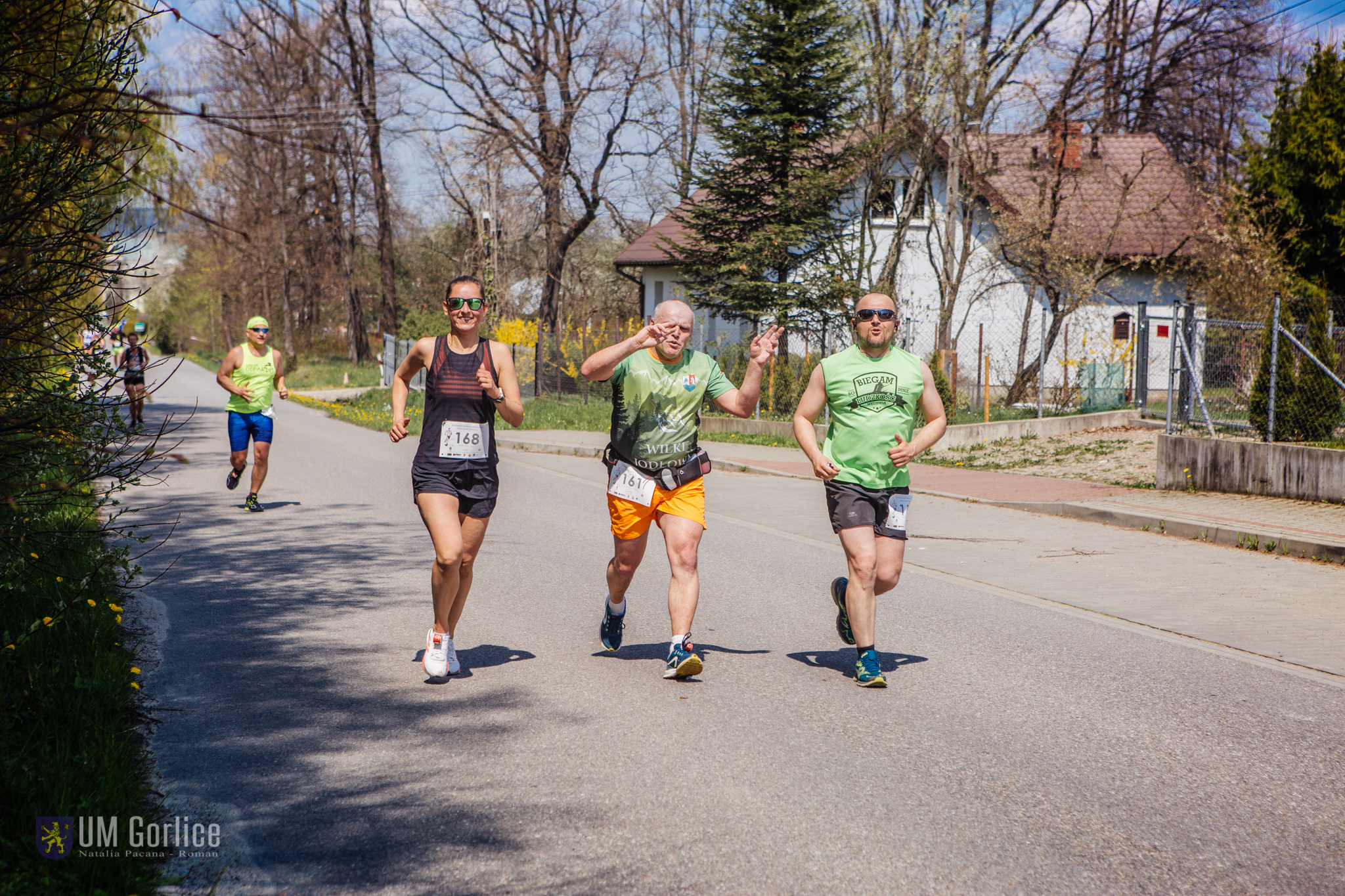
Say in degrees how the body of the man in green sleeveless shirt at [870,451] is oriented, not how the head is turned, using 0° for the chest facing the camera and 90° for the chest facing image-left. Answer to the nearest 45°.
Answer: approximately 0°

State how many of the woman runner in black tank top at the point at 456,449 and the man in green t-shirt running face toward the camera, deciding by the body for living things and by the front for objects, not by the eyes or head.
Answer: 2

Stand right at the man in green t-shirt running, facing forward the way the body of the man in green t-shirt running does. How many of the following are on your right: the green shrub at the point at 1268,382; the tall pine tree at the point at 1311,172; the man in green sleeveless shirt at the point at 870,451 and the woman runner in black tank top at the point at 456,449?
1

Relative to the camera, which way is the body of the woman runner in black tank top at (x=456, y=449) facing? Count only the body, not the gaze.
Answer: toward the camera

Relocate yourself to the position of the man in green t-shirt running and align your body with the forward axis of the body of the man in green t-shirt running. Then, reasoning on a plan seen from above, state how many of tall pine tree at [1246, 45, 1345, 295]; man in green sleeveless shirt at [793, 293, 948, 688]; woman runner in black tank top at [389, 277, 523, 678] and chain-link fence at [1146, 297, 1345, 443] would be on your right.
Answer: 1

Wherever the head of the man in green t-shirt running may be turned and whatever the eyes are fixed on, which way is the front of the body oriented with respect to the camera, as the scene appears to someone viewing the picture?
toward the camera

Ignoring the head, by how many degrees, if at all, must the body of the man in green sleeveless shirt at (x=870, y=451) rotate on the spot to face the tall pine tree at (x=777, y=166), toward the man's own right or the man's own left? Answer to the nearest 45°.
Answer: approximately 180°

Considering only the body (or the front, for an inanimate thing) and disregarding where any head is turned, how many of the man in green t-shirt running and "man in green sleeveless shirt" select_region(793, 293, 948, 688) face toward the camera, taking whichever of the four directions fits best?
2
